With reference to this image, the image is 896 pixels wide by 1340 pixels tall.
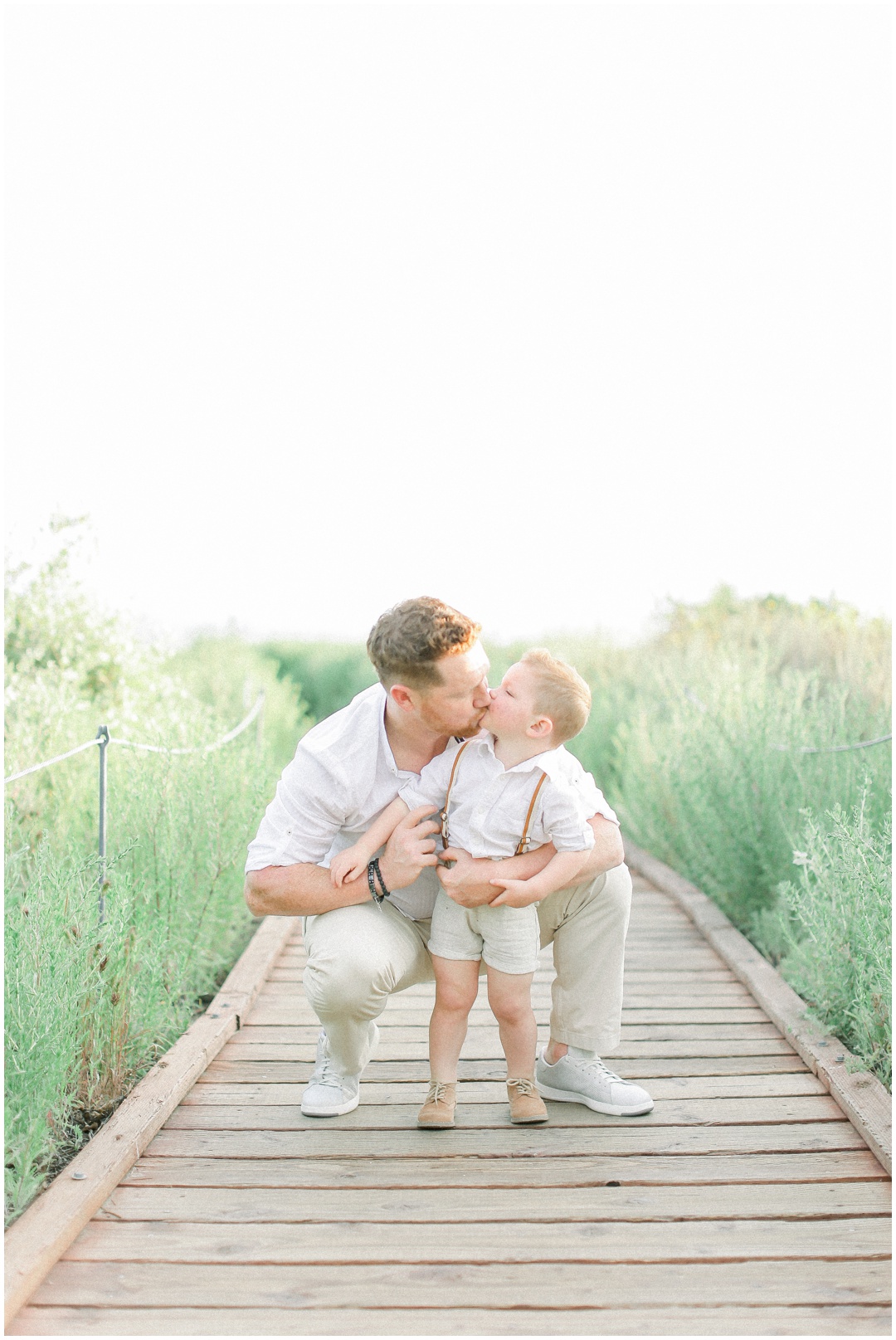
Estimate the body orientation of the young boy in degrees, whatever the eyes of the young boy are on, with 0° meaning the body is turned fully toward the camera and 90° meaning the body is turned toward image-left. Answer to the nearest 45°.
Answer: approximately 0°

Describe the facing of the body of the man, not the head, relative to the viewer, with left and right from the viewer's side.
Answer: facing the viewer and to the right of the viewer

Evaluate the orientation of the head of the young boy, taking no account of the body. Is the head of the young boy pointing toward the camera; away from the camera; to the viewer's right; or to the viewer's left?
to the viewer's left

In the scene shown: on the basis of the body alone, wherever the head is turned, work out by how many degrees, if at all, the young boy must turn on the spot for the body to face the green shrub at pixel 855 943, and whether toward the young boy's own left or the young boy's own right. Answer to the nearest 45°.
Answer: approximately 135° to the young boy's own left
